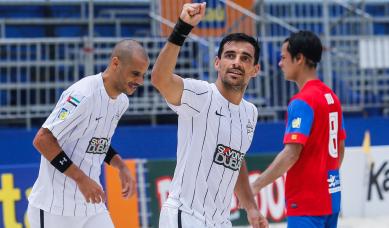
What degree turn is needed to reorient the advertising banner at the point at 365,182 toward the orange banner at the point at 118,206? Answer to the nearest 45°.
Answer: approximately 45° to its right

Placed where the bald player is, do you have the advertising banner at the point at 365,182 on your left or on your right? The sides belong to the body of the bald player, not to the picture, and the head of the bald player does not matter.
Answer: on your left

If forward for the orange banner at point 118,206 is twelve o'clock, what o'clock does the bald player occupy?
The bald player is roughly at 12 o'clock from the orange banner.

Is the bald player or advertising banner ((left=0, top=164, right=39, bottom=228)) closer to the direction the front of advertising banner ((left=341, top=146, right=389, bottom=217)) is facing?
the bald player

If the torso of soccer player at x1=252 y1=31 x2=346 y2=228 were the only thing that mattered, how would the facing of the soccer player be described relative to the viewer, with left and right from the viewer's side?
facing away from the viewer and to the left of the viewer

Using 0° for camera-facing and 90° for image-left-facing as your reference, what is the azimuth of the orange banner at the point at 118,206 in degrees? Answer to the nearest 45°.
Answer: approximately 0°

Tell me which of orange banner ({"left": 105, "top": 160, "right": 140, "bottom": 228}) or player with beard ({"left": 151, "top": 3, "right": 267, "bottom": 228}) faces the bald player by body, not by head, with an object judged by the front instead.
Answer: the orange banner

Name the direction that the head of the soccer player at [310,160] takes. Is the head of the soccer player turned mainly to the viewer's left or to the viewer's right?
to the viewer's left
